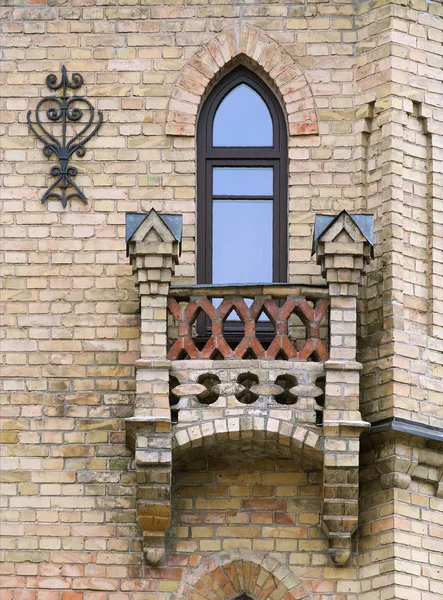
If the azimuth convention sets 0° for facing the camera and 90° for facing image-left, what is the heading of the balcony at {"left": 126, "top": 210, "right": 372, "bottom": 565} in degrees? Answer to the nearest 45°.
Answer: approximately 0°
